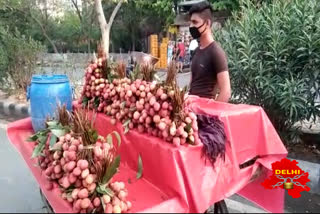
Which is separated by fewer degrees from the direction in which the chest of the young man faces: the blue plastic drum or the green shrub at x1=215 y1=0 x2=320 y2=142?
the blue plastic drum

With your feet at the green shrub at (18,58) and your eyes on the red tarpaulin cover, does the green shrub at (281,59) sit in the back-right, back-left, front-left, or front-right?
front-left

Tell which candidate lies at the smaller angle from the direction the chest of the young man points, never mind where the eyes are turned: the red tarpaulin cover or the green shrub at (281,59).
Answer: the red tarpaulin cover

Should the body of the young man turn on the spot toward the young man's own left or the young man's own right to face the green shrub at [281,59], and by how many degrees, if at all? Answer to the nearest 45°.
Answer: approximately 180°

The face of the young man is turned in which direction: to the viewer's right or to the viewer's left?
to the viewer's left

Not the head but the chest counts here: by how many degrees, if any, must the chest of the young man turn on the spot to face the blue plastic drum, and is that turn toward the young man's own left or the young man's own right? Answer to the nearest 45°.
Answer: approximately 45° to the young man's own right

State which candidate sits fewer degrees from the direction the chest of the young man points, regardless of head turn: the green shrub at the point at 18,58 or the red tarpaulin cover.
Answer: the red tarpaulin cover

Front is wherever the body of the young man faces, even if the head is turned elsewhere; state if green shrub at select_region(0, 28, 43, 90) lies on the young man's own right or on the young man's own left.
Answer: on the young man's own right

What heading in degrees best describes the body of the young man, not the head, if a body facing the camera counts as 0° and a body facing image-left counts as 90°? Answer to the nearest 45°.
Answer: approximately 45°
